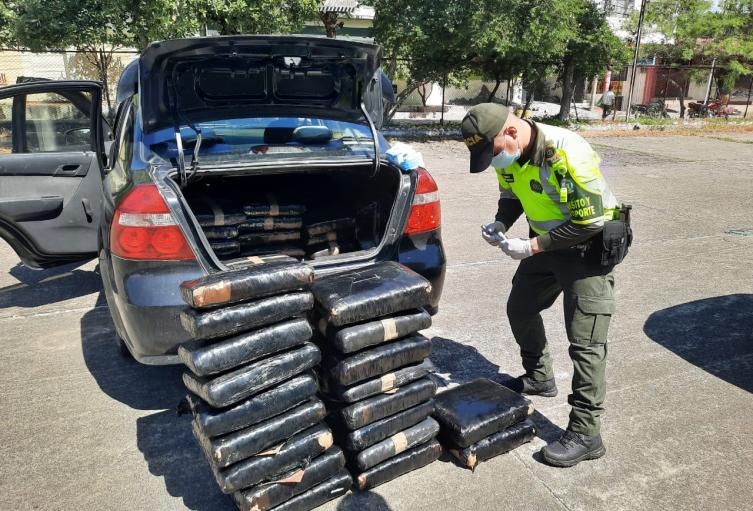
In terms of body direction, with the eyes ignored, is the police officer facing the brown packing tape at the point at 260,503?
yes

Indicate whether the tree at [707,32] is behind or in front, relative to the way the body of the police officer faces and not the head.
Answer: behind

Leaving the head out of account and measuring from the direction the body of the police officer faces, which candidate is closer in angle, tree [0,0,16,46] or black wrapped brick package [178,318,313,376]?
the black wrapped brick package

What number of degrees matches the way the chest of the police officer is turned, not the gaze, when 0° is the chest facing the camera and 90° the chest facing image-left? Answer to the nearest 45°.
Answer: approximately 45°

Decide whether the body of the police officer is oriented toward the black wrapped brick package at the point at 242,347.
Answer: yes

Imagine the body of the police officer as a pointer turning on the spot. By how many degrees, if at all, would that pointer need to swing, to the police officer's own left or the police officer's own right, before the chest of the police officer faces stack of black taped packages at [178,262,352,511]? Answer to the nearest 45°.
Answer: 0° — they already face it

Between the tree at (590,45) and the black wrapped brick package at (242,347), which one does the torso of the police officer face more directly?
the black wrapped brick package

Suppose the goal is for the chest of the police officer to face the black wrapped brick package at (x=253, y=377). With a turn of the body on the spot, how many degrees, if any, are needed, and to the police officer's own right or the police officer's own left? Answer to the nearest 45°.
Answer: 0° — they already face it

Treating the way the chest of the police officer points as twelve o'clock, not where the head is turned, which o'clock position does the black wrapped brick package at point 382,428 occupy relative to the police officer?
The black wrapped brick package is roughly at 12 o'clock from the police officer.

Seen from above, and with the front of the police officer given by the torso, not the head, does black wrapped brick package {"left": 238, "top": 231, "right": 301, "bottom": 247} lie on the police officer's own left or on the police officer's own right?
on the police officer's own right
